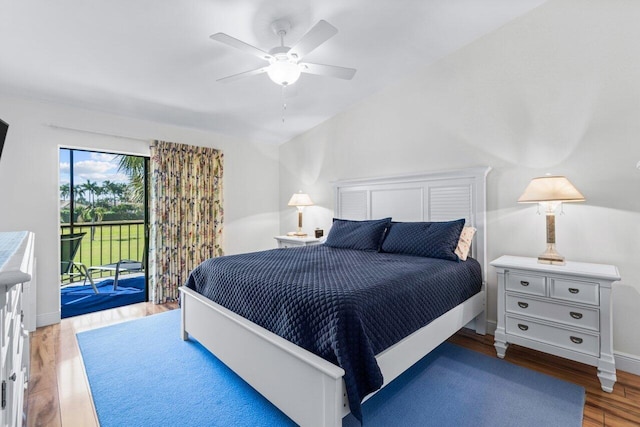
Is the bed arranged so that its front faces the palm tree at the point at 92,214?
no

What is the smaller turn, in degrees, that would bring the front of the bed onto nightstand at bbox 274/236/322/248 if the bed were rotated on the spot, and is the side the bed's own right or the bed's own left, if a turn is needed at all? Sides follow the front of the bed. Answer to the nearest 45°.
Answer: approximately 135° to the bed's own right

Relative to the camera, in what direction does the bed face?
facing the viewer and to the left of the viewer

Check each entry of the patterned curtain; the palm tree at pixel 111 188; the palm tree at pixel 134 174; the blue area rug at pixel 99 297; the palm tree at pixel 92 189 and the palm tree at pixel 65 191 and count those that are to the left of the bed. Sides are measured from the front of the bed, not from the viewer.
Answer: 0

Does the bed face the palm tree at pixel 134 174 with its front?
no

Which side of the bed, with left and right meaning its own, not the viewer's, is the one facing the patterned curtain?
right

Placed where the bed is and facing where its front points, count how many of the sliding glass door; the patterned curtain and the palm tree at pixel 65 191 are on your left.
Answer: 0

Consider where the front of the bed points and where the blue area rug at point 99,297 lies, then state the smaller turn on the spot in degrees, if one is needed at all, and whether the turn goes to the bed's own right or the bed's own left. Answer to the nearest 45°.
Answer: approximately 90° to the bed's own right

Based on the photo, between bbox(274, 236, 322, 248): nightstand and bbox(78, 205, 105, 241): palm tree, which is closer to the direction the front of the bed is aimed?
the palm tree

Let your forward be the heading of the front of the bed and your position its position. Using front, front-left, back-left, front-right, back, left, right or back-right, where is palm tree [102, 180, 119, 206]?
right

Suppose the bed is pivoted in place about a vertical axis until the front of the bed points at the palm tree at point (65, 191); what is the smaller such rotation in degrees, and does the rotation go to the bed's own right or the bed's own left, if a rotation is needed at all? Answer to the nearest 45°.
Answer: approximately 90° to the bed's own right

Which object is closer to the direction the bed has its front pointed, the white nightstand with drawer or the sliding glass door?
the sliding glass door

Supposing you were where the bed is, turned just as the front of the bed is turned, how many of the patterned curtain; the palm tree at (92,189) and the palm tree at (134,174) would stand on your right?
3

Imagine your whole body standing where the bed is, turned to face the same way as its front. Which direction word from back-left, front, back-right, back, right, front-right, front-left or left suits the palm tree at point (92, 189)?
right

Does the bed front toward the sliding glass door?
no

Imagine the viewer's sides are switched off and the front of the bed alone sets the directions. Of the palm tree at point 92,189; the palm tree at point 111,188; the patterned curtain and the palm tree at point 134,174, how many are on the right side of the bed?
4

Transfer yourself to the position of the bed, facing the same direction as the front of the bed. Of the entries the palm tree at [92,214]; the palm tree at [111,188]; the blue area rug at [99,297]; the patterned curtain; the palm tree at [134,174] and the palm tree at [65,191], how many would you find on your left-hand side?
0

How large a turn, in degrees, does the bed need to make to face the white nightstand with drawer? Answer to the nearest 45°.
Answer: approximately 135° to its left
